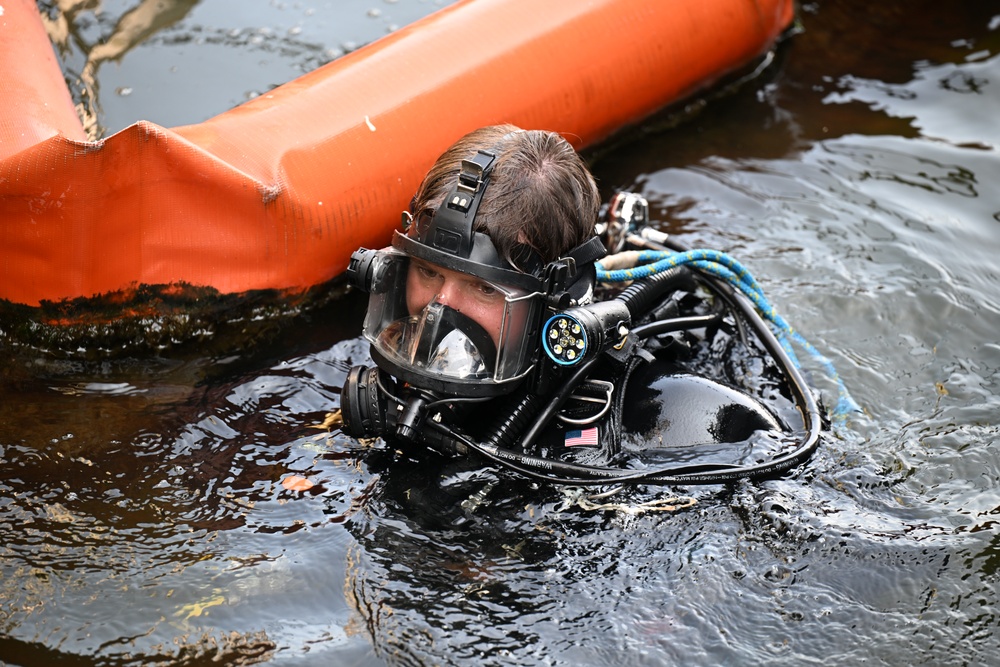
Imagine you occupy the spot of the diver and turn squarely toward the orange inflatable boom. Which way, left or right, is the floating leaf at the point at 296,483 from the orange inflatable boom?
left

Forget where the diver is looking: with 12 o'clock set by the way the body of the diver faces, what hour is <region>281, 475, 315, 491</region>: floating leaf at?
The floating leaf is roughly at 1 o'clock from the diver.

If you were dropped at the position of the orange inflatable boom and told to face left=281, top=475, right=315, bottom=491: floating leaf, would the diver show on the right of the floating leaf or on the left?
left

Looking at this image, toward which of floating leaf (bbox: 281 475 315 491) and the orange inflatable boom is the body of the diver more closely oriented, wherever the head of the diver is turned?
the floating leaf

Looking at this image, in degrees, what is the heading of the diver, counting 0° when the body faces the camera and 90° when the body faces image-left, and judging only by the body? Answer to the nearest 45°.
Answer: approximately 45°

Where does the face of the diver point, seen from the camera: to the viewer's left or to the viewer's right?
to the viewer's left
